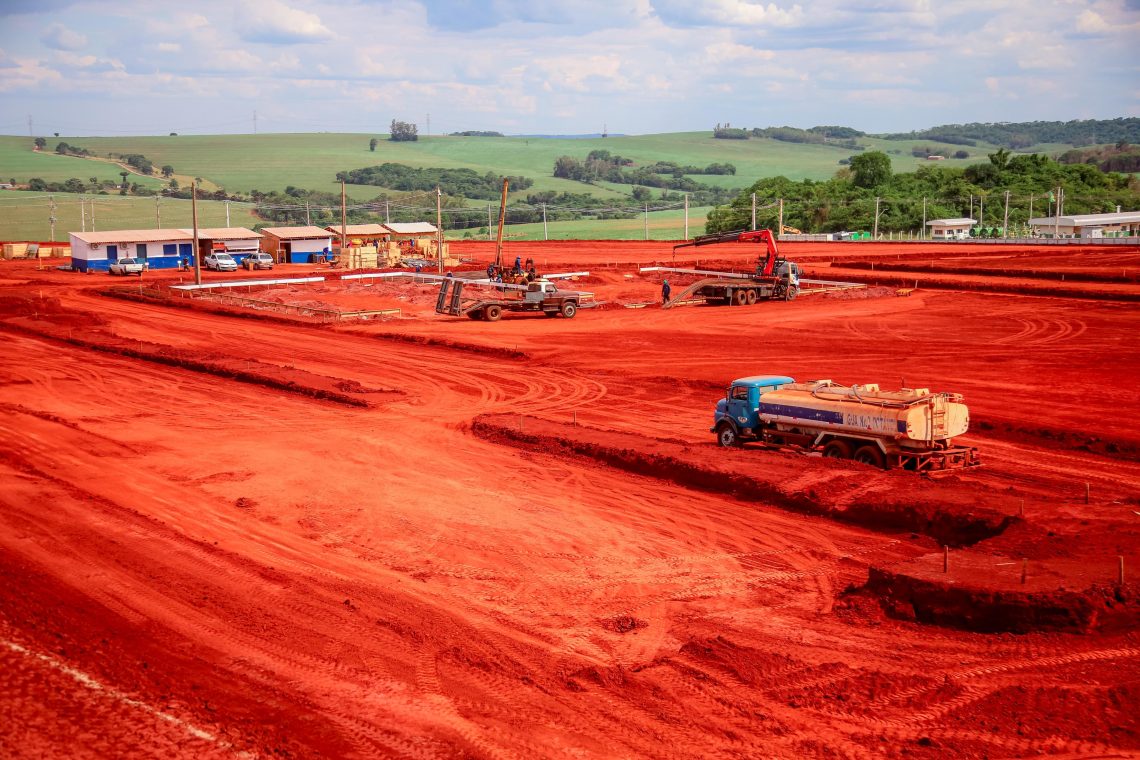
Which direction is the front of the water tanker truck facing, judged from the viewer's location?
facing away from the viewer and to the left of the viewer
